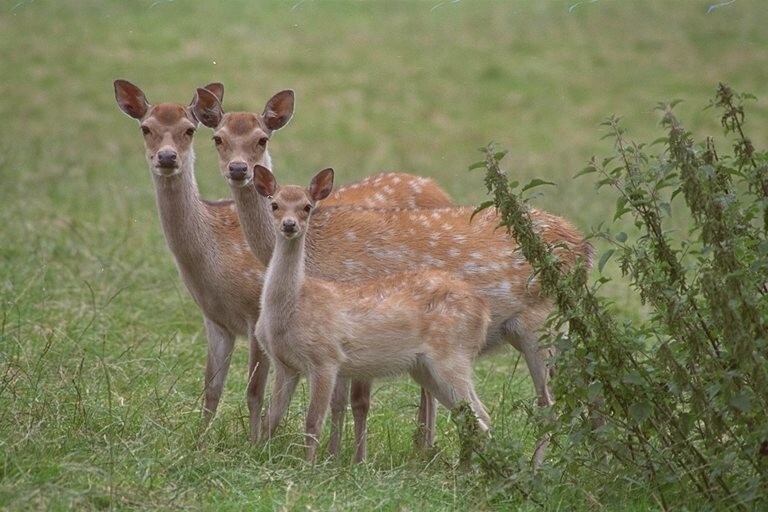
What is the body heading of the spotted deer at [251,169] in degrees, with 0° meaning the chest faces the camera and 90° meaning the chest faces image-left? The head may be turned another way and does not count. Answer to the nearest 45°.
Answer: approximately 45°

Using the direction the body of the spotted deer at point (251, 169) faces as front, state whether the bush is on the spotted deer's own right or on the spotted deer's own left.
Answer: on the spotted deer's own left

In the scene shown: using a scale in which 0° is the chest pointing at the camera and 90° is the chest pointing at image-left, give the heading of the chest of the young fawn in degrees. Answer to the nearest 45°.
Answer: approximately 45°
